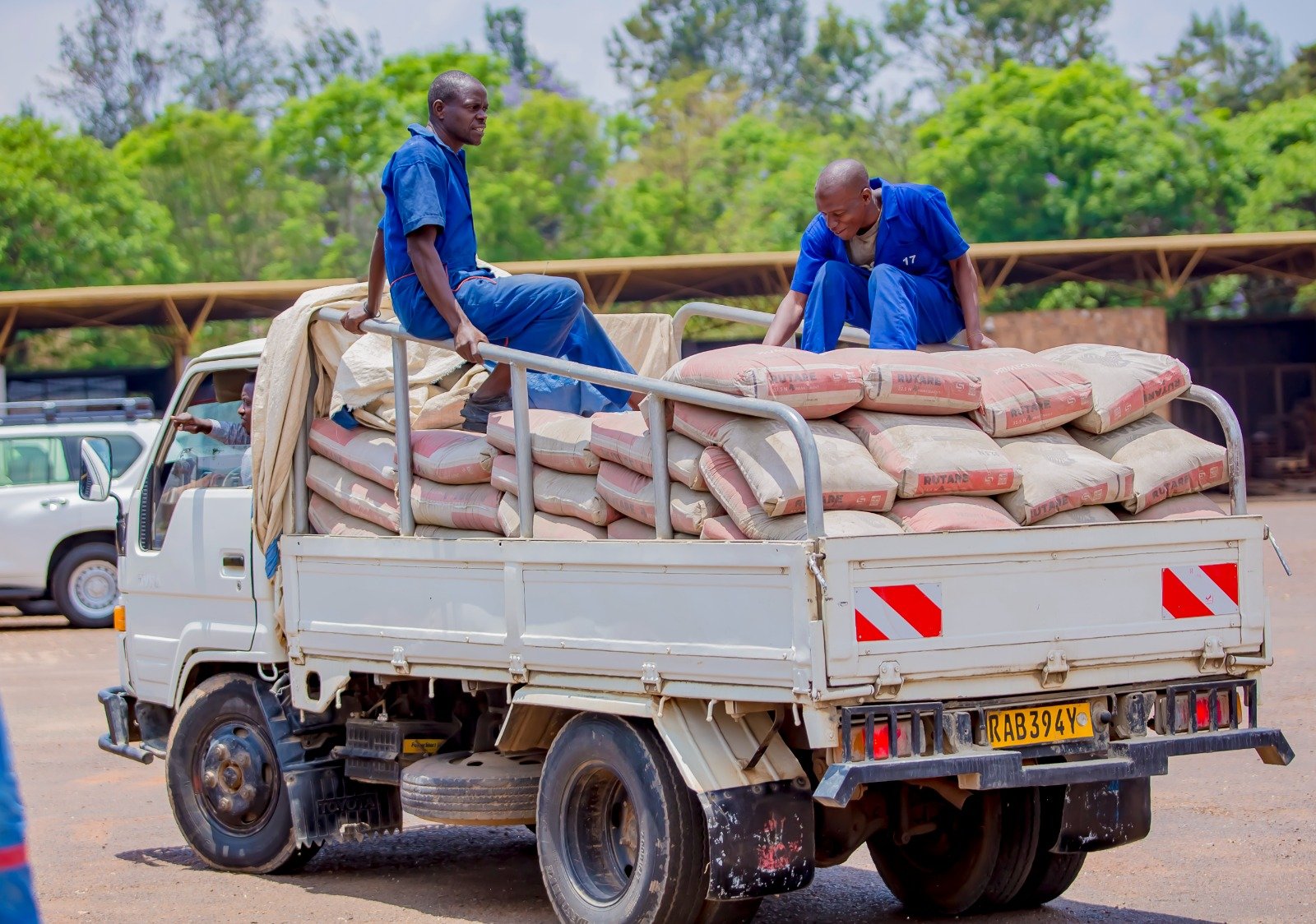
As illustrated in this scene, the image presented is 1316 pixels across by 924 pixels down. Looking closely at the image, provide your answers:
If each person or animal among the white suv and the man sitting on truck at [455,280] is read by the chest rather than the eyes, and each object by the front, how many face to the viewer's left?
1

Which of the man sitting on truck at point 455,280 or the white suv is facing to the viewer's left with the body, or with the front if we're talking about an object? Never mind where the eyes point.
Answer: the white suv

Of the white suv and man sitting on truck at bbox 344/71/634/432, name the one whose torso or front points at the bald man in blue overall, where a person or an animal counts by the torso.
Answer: the man sitting on truck

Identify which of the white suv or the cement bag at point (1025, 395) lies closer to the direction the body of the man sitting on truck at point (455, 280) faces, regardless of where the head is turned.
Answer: the cement bag

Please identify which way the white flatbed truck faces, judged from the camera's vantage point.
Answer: facing away from the viewer and to the left of the viewer

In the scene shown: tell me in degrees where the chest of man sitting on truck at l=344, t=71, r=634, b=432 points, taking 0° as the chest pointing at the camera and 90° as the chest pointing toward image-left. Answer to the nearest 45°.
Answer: approximately 270°

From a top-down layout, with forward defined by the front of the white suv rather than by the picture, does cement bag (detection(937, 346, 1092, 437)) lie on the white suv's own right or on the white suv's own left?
on the white suv's own left

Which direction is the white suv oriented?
to the viewer's left

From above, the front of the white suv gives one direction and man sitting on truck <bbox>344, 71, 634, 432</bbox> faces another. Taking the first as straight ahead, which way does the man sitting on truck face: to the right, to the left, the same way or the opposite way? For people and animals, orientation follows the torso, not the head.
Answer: the opposite way

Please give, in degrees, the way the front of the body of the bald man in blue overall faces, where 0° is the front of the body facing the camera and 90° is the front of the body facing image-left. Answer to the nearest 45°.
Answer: approximately 45°

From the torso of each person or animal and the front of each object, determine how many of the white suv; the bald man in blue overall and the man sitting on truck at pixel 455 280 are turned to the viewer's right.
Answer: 1

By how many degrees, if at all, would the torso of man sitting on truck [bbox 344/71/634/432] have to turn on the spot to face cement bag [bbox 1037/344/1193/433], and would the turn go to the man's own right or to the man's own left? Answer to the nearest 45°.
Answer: approximately 45° to the man's own right

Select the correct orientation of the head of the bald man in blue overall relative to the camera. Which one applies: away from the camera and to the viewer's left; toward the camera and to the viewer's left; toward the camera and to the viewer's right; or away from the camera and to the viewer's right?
toward the camera and to the viewer's left
